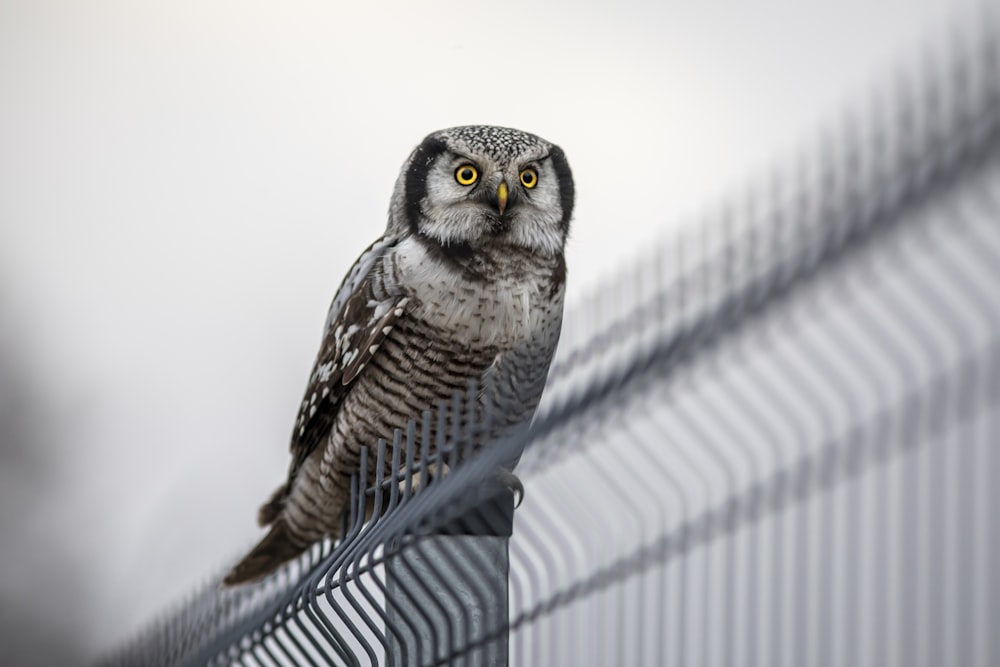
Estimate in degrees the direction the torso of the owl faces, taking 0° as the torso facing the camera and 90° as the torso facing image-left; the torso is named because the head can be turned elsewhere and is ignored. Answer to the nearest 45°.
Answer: approximately 315°
